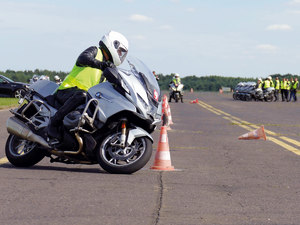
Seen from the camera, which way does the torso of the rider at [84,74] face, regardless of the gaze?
to the viewer's right

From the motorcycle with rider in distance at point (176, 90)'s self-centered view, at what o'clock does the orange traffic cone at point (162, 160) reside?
The orange traffic cone is roughly at 12 o'clock from the motorcycle with rider in distance.

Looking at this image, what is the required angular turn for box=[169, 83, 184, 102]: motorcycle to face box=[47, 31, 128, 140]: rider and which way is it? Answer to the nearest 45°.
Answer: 0° — it already faces them

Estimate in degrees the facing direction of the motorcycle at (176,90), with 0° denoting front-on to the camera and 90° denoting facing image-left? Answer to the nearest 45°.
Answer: approximately 0°

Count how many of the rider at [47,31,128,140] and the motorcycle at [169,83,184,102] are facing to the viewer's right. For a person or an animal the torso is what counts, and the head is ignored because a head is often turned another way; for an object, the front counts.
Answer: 1

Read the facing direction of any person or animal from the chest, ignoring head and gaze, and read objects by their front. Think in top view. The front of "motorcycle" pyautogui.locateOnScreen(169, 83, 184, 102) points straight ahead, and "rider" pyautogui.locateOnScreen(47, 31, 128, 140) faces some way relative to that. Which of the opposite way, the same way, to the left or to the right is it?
to the left

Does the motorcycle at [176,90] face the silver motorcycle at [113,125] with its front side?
yes

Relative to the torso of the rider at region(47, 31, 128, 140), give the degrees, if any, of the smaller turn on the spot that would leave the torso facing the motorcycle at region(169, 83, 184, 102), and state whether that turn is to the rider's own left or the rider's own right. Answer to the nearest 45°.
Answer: approximately 90° to the rider's own left

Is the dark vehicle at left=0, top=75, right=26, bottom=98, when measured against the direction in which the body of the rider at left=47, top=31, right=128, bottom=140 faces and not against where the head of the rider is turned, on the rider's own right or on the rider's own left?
on the rider's own left
